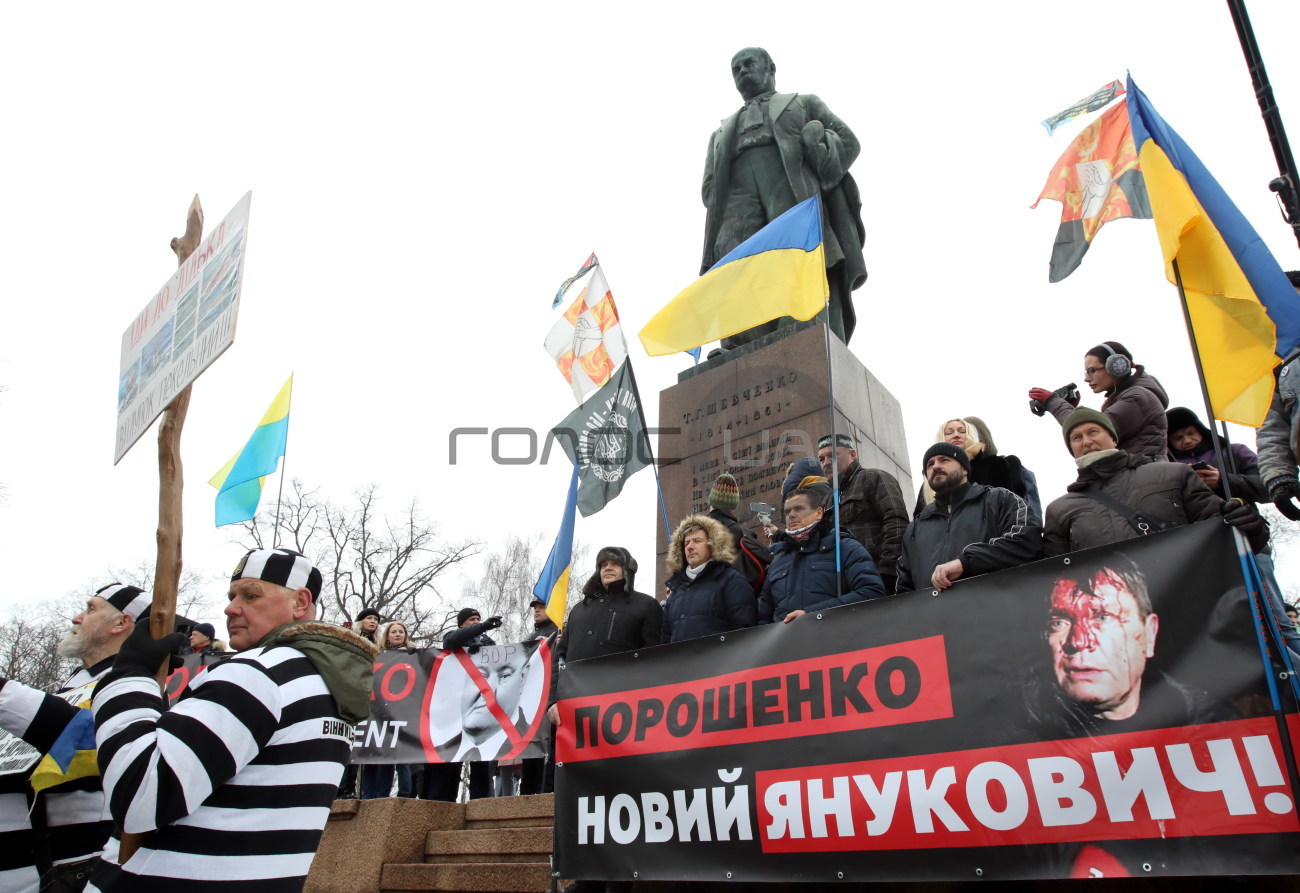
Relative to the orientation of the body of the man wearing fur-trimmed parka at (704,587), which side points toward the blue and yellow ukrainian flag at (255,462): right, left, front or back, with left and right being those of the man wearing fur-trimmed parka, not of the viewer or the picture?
right

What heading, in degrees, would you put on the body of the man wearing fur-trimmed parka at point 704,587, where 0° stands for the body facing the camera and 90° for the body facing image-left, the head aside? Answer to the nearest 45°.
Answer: approximately 45°

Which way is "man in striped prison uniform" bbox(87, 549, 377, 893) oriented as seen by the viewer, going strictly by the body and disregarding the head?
to the viewer's left

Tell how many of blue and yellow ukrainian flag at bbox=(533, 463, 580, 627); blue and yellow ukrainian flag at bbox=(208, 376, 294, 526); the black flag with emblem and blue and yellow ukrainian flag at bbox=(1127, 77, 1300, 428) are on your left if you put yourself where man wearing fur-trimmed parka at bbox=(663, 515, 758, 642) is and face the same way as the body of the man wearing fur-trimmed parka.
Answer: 1

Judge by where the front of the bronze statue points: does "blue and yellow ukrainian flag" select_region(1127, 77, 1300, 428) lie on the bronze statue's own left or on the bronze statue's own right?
on the bronze statue's own left

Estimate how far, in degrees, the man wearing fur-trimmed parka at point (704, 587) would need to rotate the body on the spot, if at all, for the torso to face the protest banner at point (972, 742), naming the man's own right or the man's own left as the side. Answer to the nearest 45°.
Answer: approximately 90° to the man's own left
